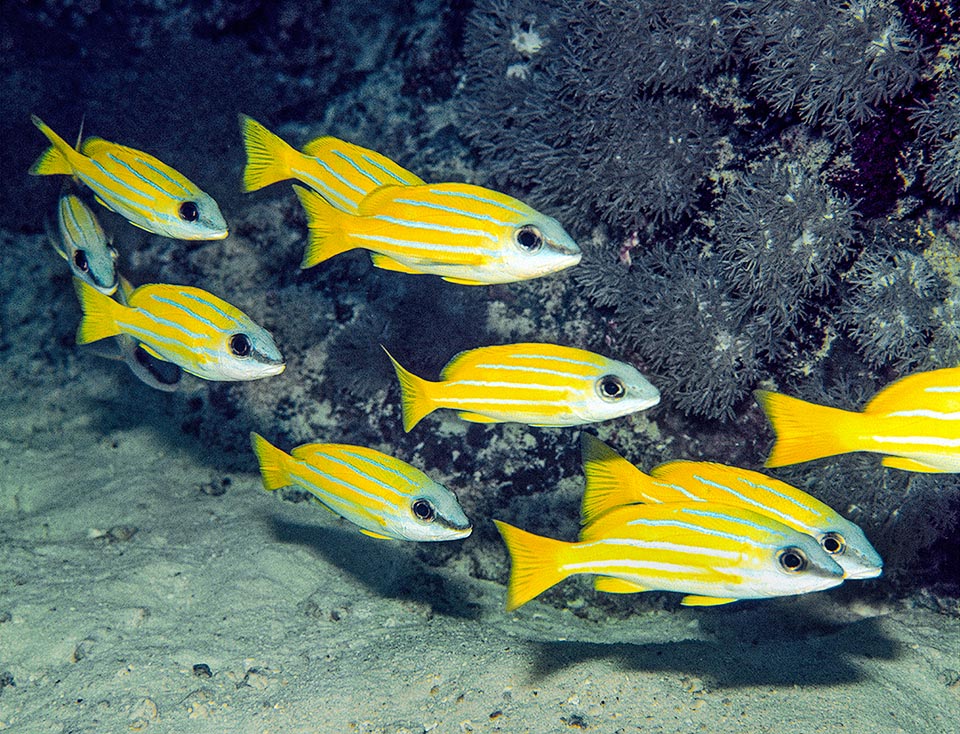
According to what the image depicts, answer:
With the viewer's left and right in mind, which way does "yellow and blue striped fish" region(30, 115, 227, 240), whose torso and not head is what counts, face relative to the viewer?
facing to the right of the viewer

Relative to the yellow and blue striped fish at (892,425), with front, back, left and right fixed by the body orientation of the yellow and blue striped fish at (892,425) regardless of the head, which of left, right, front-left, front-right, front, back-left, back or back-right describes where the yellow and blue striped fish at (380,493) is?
back

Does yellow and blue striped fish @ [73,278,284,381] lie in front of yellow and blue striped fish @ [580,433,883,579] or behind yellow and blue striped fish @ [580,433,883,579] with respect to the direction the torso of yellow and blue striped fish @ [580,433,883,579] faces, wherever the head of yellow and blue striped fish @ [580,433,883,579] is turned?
behind

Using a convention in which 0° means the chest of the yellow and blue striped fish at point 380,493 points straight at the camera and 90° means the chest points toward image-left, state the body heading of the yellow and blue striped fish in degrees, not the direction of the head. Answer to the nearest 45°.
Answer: approximately 270°

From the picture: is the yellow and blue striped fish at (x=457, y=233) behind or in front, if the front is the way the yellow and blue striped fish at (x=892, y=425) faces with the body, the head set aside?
behind

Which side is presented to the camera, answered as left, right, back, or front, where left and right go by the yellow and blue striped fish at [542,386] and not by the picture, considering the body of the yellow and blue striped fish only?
right

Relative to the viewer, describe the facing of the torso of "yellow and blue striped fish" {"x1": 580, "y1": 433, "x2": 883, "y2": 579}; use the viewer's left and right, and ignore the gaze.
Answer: facing to the right of the viewer

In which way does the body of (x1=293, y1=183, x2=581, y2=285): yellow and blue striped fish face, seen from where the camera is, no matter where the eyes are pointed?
to the viewer's right

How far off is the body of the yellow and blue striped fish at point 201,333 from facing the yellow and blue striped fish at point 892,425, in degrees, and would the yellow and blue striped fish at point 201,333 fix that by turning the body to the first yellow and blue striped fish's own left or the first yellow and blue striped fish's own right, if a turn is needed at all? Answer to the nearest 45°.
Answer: approximately 45° to the first yellow and blue striped fish's own right

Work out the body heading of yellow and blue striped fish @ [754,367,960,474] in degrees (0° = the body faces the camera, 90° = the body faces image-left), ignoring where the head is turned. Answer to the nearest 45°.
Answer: approximately 270°
